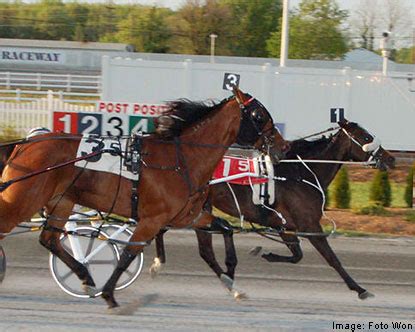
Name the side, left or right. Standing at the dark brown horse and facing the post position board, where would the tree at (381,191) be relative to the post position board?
right

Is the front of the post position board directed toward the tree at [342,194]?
no

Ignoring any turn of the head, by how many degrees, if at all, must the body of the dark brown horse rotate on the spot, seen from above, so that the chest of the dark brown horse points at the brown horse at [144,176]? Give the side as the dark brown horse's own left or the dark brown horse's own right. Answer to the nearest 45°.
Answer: approximately 135° to the dark brown horse's own right

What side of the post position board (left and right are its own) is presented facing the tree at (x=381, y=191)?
left

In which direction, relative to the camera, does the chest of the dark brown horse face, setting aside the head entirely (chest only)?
to the viewer's right

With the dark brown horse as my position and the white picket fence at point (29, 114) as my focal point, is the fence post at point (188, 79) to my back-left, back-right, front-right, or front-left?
front-right

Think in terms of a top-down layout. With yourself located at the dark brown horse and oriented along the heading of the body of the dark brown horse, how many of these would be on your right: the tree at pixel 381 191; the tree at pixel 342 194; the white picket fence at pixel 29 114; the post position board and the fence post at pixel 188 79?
0

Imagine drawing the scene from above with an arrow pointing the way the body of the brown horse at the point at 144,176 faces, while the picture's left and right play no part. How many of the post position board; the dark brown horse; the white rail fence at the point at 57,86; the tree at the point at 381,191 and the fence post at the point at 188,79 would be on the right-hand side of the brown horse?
0

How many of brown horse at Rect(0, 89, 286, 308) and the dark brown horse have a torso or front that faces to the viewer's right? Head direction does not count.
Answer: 2

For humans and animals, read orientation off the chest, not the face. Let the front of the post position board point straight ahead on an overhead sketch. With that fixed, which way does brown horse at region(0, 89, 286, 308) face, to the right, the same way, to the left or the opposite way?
to the left

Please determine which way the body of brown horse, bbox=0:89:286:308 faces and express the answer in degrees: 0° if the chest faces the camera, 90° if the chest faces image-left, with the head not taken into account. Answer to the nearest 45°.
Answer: approximately 270°

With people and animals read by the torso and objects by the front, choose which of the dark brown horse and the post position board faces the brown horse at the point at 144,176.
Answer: the post position board

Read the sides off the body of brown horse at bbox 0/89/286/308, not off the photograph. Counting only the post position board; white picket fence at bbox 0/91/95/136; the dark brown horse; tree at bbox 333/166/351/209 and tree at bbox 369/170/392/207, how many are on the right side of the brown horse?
0

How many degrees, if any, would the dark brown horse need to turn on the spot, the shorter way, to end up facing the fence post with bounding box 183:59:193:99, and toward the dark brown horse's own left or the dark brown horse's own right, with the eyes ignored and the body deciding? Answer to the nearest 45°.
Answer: approximately 90° to the dark brown horse's own left

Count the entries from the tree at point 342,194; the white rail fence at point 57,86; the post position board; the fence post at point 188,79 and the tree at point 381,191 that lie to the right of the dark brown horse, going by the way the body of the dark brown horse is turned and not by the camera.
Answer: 0

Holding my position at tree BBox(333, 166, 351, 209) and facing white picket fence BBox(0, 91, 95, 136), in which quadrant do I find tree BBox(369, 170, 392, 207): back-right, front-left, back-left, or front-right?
back-right

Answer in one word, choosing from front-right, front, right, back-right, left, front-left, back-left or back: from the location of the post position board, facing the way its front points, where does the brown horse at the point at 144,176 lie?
front

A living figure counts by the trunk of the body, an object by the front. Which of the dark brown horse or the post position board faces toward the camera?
the post position board

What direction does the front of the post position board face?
toward the camera

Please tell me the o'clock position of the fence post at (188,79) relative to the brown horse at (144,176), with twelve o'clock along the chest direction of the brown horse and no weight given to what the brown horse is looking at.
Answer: The fence post is roughly at 9 o'clock from the brown horse.

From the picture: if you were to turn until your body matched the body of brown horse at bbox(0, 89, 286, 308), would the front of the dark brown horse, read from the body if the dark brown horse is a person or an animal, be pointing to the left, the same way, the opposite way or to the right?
the same way

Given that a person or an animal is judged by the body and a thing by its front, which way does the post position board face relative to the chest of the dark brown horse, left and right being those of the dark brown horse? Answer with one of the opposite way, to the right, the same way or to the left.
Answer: to the right
